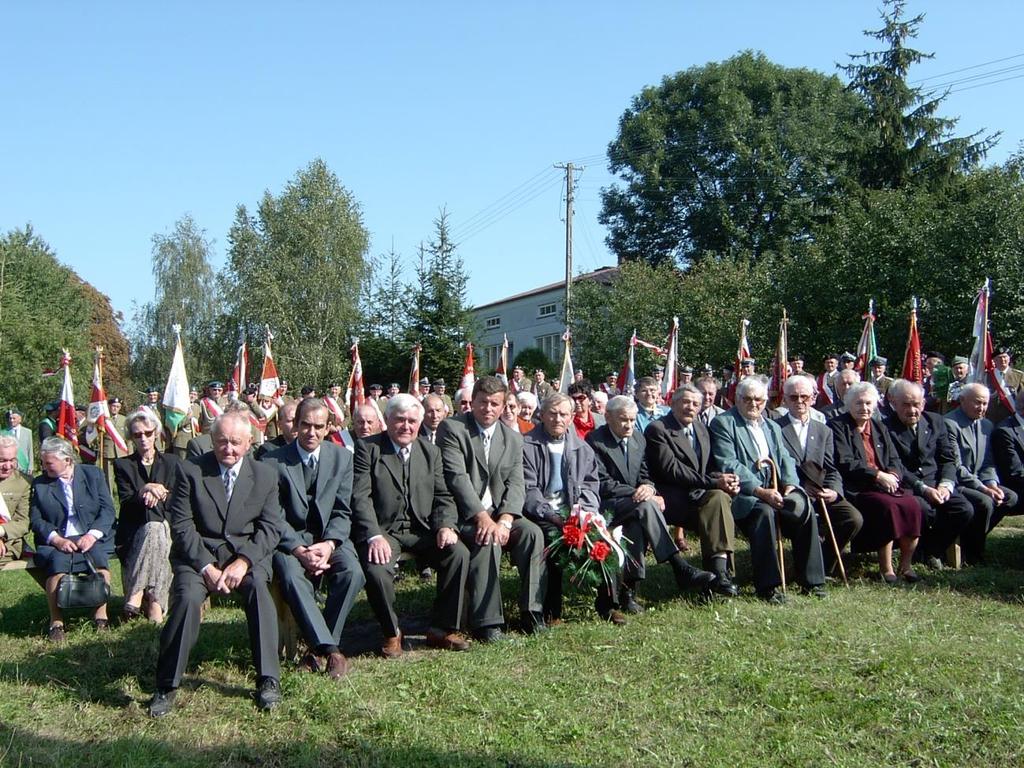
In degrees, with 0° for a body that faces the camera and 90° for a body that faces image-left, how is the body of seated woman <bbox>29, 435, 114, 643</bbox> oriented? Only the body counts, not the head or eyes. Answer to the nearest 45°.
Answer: approximately 0°

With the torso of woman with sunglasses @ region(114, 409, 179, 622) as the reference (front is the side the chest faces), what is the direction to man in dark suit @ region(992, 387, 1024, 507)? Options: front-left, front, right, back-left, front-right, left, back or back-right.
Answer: left

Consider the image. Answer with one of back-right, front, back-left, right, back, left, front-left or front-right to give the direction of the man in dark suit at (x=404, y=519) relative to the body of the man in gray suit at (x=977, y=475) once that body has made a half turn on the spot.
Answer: left

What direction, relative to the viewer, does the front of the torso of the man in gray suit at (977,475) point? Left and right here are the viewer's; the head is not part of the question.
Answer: facing the viewer and to the right of the viewer

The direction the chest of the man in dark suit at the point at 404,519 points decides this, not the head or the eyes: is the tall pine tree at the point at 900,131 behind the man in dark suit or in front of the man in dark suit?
behind

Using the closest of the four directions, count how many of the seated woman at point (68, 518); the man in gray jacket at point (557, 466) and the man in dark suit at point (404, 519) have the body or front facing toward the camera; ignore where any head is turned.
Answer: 3

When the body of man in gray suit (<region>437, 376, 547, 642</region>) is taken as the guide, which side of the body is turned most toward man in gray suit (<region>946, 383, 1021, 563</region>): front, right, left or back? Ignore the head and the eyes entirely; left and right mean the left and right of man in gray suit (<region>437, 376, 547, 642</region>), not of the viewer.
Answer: left

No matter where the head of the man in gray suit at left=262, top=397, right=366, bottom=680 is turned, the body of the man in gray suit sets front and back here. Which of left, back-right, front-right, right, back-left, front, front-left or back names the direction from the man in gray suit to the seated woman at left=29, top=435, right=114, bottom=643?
back-right
